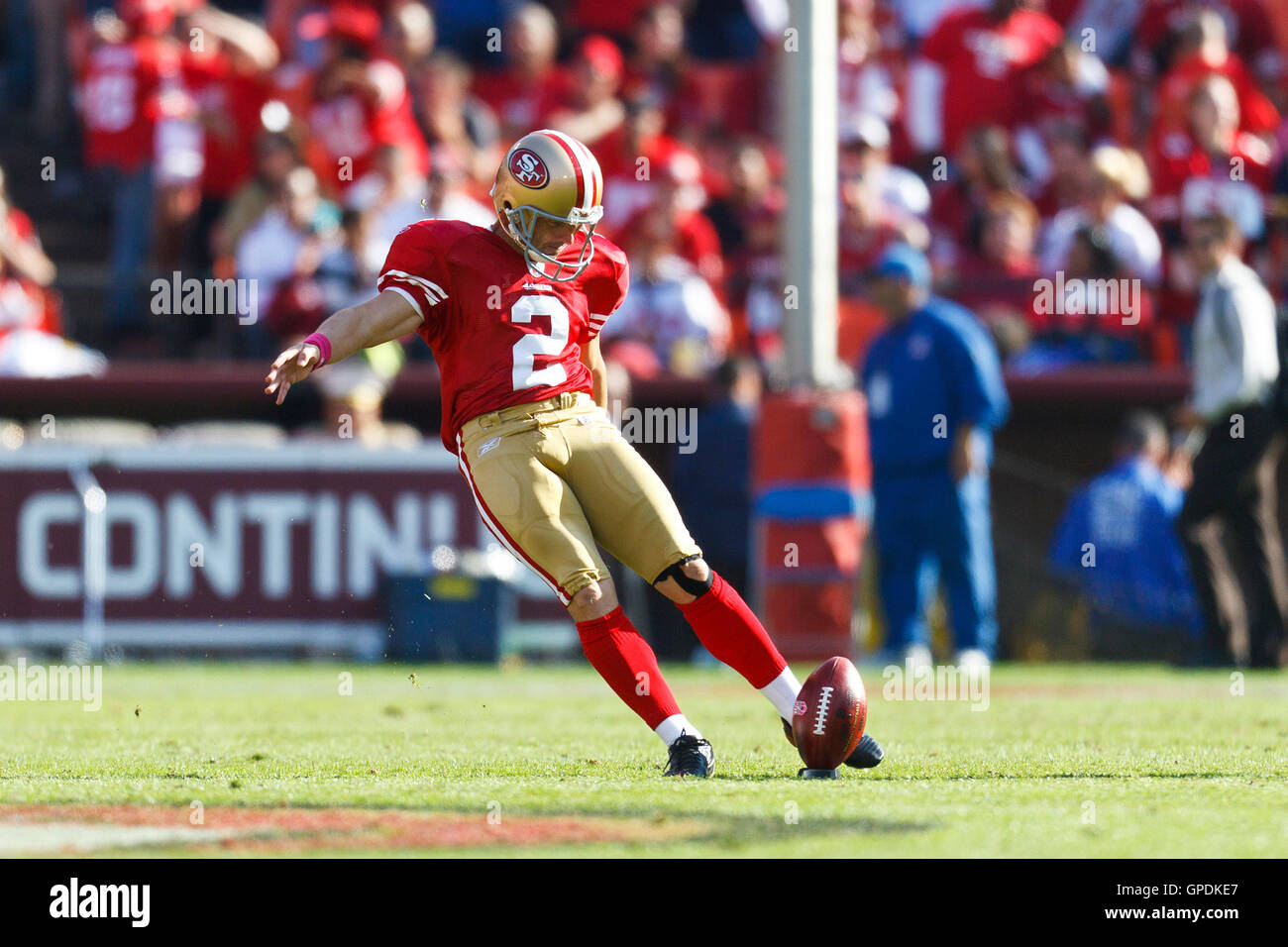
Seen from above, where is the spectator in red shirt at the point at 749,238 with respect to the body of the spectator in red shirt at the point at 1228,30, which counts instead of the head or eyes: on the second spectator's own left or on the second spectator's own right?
on the second spectator's own right

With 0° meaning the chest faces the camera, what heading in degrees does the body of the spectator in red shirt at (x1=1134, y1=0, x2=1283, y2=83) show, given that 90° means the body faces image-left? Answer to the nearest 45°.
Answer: approximately 0°

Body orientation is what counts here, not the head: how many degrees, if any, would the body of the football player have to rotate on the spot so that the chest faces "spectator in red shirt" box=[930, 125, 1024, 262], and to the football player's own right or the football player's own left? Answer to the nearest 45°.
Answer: approximately 135° to the football player's own left

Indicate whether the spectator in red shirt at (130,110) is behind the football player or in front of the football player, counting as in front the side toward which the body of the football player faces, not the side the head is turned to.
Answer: behind

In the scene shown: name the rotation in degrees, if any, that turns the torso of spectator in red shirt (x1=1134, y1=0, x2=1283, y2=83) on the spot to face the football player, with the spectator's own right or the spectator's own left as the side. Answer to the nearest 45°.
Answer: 0° — they already face them

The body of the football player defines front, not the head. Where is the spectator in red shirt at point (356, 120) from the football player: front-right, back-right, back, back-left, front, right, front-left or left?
back-left

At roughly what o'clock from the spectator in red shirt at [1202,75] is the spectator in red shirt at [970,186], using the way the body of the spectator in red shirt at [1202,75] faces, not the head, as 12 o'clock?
the spectator in red shirt at [970,186] is roughly at 2 o'clock from the spectator in red shirt at [1202,75].

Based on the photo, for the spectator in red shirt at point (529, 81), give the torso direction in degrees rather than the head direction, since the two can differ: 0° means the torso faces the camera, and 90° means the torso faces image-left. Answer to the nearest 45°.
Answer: approximately 0°

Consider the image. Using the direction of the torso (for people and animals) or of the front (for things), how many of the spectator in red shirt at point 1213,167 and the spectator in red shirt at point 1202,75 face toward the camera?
2

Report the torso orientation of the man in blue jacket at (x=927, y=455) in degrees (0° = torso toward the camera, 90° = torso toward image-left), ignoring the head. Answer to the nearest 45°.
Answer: approximately 45°
